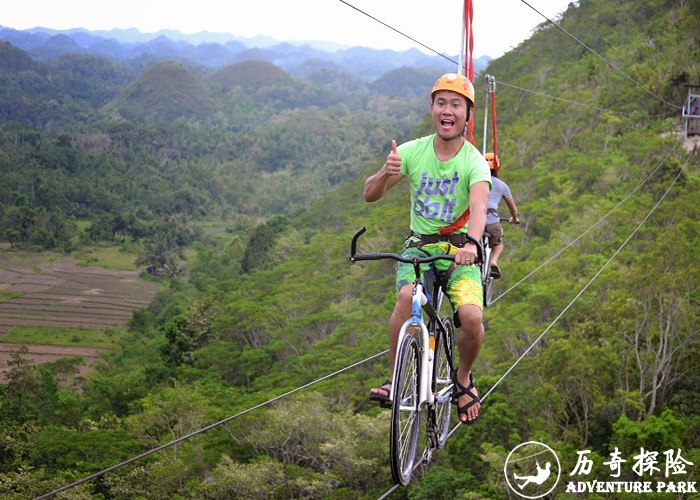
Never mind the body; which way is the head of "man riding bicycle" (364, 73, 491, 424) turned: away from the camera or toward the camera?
toward the camera

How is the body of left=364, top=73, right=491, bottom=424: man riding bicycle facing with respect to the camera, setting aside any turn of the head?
toward the camera
